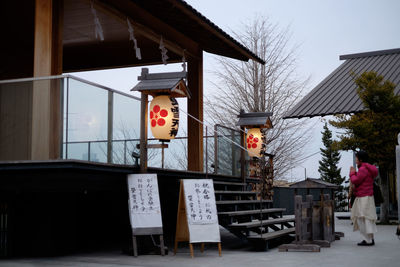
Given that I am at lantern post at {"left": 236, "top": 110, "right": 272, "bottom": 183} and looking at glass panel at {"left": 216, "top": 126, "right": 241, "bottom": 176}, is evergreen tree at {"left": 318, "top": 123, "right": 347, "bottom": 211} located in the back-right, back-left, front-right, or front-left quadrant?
back-right

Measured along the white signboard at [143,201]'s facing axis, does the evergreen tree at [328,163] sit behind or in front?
behind

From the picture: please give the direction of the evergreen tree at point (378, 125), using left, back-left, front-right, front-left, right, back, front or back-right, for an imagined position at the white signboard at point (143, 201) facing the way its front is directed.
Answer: back-left

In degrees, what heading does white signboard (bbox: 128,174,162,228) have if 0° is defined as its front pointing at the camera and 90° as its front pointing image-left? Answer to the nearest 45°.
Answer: approximately 0°

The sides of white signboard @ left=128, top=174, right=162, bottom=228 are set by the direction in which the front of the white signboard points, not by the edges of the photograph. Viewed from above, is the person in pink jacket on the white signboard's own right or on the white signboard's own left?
on the white signboard's own left

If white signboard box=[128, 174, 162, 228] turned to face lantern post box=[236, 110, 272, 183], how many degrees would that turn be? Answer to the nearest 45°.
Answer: approximately 135° to its left

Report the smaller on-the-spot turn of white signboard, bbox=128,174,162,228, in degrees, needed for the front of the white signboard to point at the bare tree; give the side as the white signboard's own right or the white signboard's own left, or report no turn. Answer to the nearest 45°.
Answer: approximately 180°

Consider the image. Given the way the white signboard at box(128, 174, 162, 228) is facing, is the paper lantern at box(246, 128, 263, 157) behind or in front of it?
behind

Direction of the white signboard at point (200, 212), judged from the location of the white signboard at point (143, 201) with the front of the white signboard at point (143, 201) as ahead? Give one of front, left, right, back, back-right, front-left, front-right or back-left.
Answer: left
